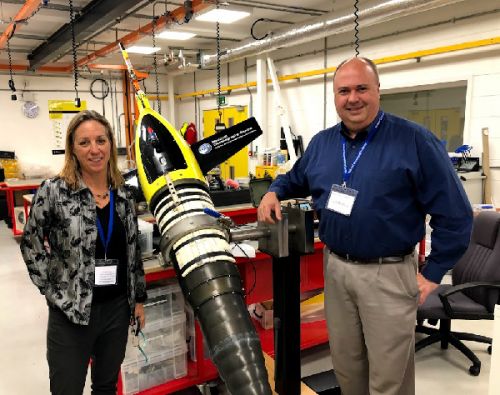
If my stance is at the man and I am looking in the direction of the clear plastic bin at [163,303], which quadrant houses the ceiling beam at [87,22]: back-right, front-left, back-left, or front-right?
front-right

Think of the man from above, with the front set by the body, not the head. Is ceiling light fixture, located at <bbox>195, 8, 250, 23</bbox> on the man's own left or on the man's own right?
on the man's own right

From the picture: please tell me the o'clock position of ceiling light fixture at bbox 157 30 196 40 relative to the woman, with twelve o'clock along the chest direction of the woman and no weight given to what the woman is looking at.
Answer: The ceiling light fixture is roughly at 8 o'clock from the woman.

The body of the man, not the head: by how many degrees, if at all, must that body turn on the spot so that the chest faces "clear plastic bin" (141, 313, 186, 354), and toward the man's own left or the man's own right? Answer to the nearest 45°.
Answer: approximately 45° to the man's own right

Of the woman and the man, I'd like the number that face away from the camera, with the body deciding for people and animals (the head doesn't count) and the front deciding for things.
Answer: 0

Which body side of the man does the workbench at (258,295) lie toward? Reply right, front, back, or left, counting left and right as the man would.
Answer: right

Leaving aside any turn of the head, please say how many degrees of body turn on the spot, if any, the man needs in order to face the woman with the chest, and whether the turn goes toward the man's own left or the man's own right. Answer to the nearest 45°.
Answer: approximately 45° to the man's own right

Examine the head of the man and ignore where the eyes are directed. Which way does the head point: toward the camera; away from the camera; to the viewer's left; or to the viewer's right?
toward the camera

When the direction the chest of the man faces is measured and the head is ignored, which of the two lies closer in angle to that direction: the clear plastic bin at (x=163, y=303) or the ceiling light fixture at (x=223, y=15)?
the clear plastic bin

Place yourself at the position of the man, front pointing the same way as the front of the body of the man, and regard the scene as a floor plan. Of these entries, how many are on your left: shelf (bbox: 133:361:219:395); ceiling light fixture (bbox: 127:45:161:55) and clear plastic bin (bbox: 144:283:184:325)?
0

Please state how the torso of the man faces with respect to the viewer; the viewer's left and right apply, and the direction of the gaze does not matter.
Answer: facing the viewer and to the left of the viewer

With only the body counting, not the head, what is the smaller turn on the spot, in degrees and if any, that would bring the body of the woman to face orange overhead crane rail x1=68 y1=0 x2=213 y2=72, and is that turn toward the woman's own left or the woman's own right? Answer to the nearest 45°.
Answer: approximately 135° to the woman's own left

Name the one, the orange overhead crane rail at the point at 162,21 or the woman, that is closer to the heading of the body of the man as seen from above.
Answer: the woman

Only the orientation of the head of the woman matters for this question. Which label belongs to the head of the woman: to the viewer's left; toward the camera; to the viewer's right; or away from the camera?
toward the camera

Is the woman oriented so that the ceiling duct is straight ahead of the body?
no

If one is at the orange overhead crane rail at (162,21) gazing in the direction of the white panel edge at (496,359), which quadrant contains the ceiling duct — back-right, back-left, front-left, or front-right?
front-left

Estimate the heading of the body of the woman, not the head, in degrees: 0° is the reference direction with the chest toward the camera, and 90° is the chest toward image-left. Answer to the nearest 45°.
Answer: approximately 315°
